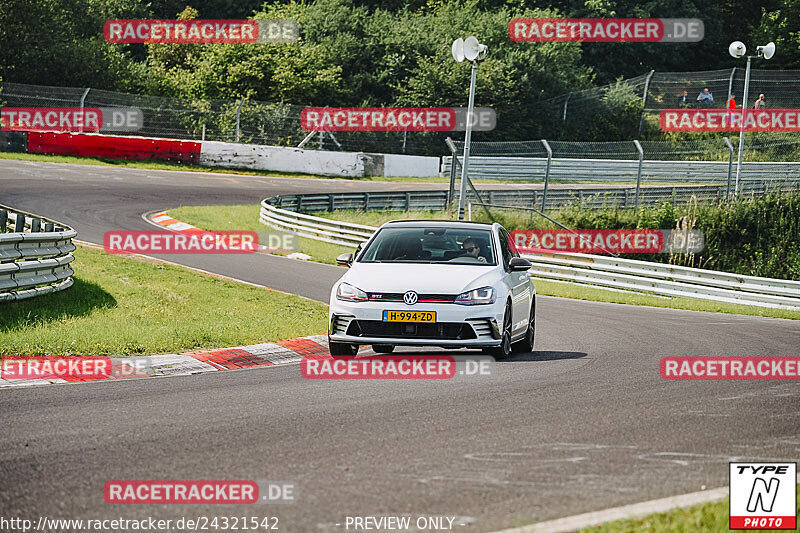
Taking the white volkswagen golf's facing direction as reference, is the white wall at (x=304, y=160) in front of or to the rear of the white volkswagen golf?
to the rear

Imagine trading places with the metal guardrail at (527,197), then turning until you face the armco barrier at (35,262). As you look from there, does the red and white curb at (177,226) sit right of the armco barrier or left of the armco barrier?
right

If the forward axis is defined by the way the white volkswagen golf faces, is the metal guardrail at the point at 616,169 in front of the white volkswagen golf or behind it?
behind

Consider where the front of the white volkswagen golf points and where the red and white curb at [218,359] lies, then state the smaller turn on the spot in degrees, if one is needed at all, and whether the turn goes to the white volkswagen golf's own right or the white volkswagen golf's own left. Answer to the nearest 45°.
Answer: approximately 90° to the white volkswagen golf's own right

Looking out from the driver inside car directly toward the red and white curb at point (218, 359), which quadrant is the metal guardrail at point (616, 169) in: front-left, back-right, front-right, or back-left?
back-right

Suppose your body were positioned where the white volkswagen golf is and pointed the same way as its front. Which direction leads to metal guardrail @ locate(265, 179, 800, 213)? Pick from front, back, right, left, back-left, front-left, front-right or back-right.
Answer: back

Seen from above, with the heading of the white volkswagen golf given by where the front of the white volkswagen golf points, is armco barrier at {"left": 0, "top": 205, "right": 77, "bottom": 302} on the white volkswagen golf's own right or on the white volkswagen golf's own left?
on the white volkswagen golf's own right

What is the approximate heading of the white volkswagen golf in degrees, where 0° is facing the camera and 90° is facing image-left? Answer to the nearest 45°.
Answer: approximately 0°

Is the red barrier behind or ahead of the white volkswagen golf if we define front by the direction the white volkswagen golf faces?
behind

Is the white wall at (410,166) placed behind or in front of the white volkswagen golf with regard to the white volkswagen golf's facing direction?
behind

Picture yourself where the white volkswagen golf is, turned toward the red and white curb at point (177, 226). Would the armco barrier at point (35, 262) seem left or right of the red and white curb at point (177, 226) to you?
left
